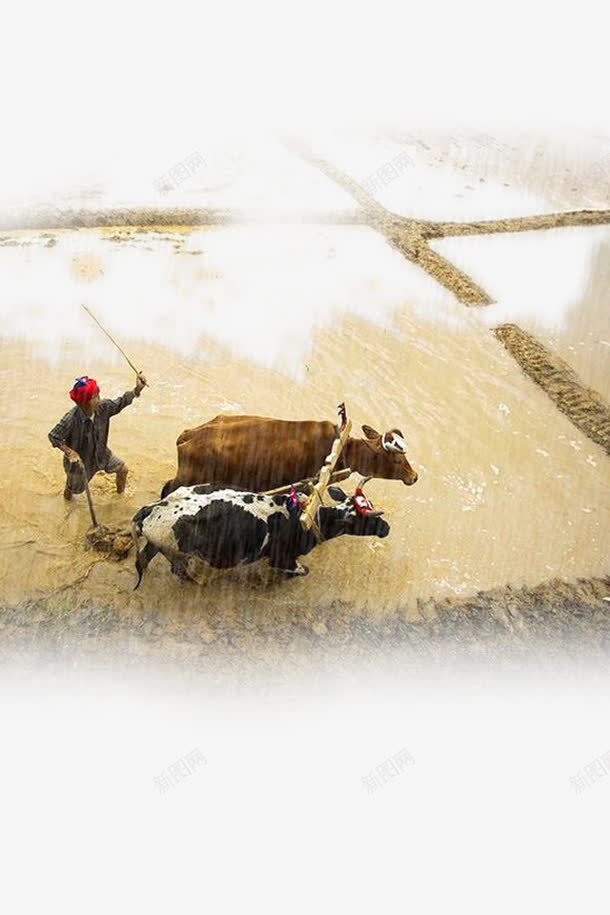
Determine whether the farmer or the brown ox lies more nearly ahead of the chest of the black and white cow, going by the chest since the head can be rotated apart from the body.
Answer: the brown ox

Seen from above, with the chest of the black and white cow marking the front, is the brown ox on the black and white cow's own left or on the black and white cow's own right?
on the black and white cow's own left

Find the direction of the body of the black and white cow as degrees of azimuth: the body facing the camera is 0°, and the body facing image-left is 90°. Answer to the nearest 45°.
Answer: approximately 270°

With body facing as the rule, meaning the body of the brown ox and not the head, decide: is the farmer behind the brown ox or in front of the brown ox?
behind

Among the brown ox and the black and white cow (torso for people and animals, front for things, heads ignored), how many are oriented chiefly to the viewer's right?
2

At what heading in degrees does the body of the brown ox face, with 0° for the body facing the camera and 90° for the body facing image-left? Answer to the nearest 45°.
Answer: approximately 270°

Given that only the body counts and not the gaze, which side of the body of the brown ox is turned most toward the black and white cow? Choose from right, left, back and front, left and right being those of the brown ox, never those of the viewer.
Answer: right

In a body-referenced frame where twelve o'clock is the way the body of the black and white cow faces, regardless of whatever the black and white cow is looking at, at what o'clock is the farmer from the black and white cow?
The farmer is roughly at 7 o'clock from the black and white cow.
